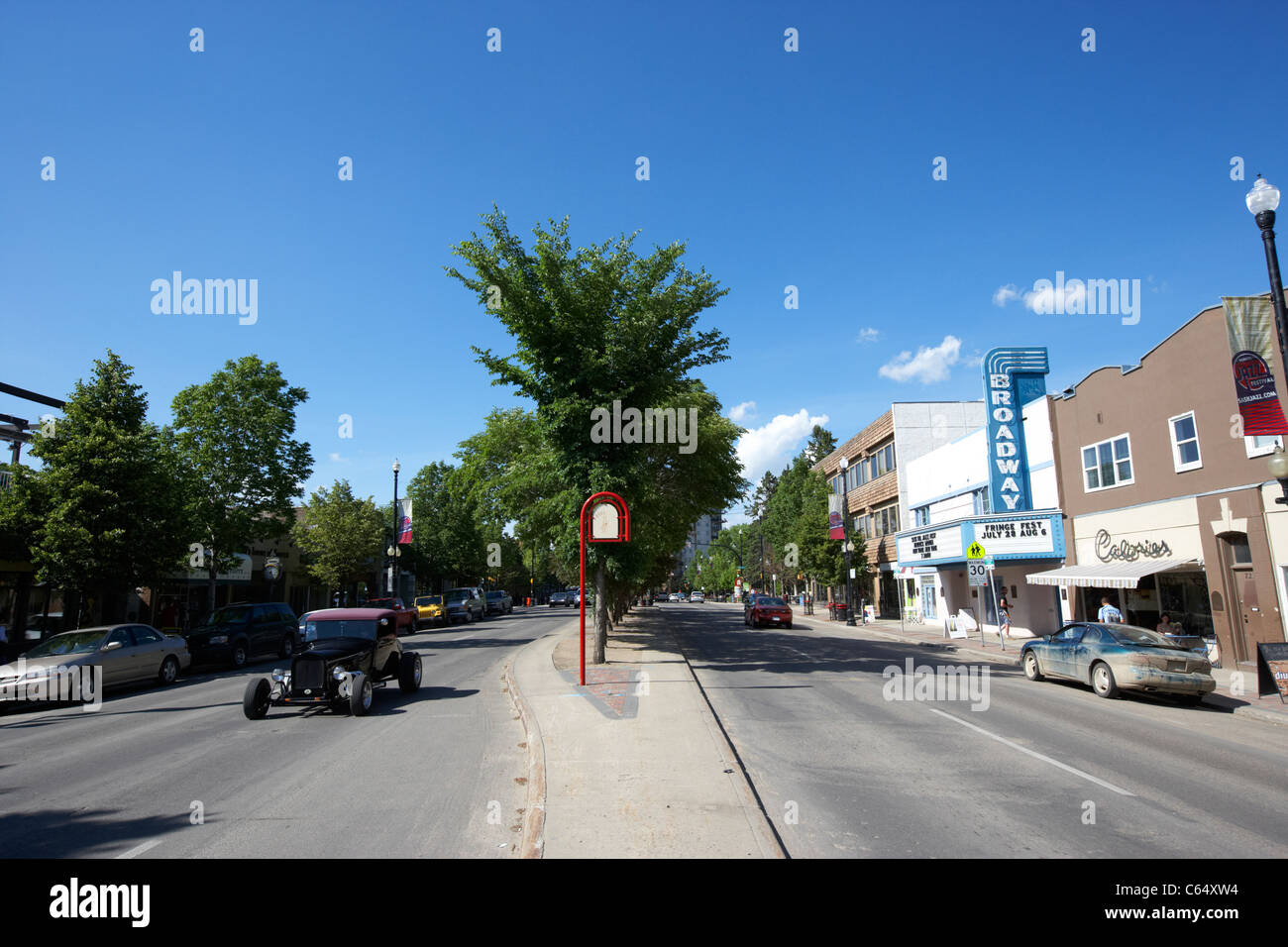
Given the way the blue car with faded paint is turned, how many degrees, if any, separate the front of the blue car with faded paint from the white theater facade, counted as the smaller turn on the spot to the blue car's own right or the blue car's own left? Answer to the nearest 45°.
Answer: approximately 45° to the blue car's own right

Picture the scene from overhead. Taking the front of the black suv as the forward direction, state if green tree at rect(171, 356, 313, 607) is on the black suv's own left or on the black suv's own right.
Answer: on the black suv's own right

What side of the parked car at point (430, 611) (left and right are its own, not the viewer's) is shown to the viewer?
front

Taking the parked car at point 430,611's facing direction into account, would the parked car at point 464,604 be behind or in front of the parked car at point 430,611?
behind

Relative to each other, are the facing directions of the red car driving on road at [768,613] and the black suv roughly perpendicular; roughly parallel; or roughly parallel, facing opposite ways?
roughly parallel, facing opposite ways

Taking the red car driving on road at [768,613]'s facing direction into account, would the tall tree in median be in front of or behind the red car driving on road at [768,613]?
behind

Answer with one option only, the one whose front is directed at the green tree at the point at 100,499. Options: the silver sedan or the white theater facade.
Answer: the white theater facade

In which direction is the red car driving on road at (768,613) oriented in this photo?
away from the camera

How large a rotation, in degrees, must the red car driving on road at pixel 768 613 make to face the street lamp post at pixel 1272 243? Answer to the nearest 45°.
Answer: approximately 180°

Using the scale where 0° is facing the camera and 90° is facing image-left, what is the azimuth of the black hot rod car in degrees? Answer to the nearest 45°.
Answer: approximately 45°

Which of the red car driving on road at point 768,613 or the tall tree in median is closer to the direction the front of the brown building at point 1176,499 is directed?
the tall tree in median

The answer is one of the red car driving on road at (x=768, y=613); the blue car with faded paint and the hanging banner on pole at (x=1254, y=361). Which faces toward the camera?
the hanging banner on pole

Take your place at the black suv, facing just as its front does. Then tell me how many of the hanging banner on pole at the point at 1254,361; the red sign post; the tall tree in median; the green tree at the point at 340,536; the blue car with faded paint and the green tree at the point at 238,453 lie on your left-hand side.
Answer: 4

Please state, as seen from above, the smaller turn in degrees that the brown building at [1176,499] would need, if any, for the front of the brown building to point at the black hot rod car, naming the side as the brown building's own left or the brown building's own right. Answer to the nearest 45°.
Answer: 0° — it already faces it

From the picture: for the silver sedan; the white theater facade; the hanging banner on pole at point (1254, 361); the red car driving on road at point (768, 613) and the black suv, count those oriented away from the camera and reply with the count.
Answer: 1

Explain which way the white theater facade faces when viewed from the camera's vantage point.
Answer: facing the viewer and to the left of the viewer
